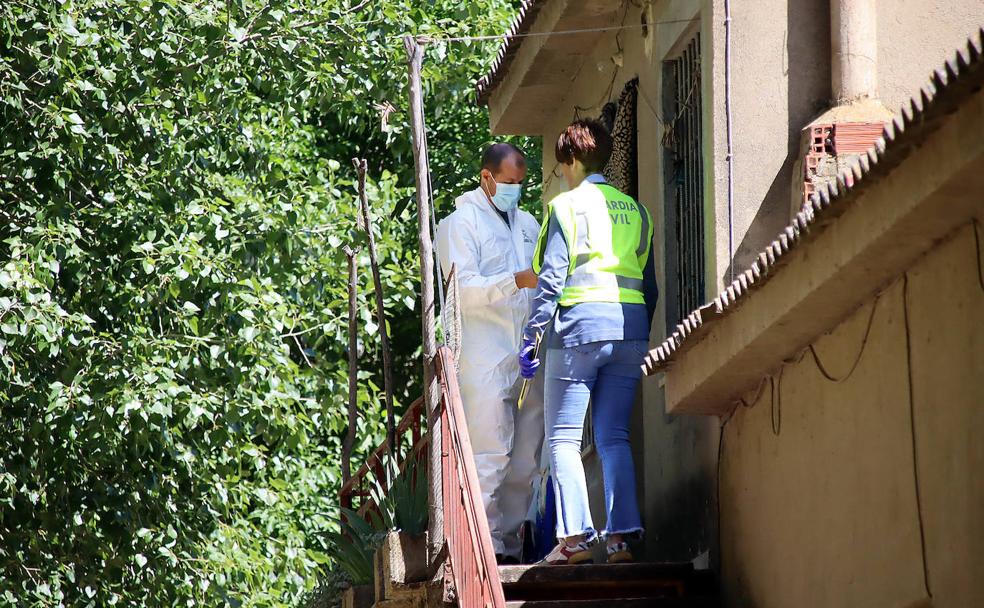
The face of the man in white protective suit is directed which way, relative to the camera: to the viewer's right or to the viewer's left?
to the viewer's right

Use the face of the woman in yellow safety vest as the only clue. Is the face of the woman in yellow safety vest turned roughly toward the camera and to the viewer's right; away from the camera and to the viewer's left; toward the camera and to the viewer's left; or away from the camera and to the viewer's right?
away from the camera and to the viewer's left

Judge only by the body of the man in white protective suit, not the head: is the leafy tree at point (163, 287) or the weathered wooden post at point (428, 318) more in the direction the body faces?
the weathered wooden post

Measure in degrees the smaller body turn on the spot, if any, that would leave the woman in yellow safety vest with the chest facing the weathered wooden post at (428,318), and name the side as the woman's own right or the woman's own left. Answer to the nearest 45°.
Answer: approximately 45° to the woman's own left

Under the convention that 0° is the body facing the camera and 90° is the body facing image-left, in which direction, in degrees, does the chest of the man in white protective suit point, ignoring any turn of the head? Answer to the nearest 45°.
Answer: approximately 315°

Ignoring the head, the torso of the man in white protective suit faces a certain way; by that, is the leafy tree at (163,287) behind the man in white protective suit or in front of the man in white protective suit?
behind

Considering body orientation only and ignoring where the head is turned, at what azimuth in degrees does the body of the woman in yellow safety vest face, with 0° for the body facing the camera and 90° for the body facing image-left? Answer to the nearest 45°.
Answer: approximately 135°
